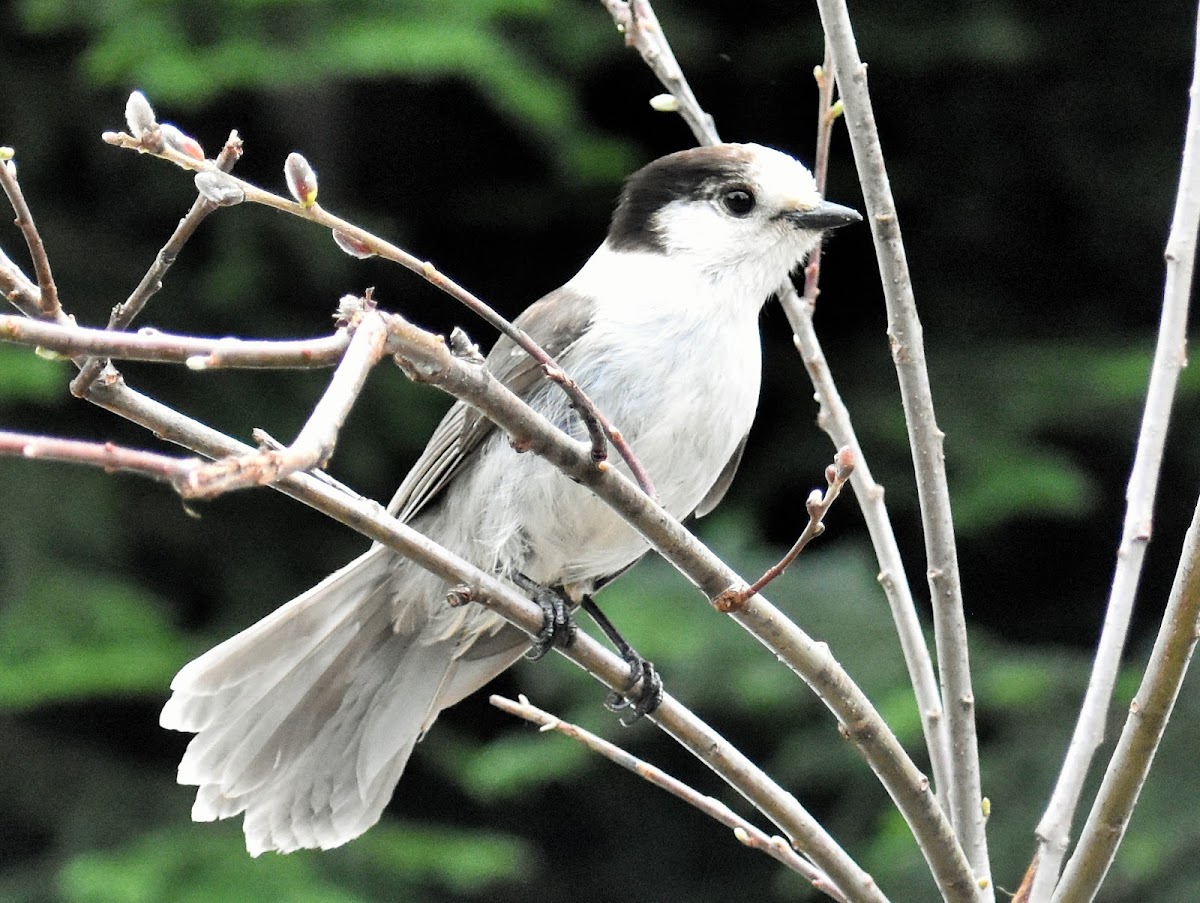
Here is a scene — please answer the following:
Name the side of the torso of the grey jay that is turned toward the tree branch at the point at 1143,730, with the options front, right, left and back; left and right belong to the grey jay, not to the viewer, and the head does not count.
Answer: front

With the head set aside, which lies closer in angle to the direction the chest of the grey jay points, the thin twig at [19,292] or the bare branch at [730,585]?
the bare branch

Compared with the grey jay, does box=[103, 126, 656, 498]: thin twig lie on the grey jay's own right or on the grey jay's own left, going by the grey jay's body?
on the grey jay's own right

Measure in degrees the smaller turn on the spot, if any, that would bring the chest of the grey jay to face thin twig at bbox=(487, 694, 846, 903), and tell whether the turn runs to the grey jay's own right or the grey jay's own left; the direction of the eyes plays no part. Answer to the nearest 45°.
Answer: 0° — it already faces it

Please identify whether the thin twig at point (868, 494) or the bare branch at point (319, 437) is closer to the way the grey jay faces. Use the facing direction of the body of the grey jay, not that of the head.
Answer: the thin twig

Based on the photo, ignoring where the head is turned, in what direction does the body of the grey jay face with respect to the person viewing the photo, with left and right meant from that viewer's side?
facing the viewer and to the right of the viewer

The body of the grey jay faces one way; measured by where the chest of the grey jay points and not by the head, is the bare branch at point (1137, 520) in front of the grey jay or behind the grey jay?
in front
